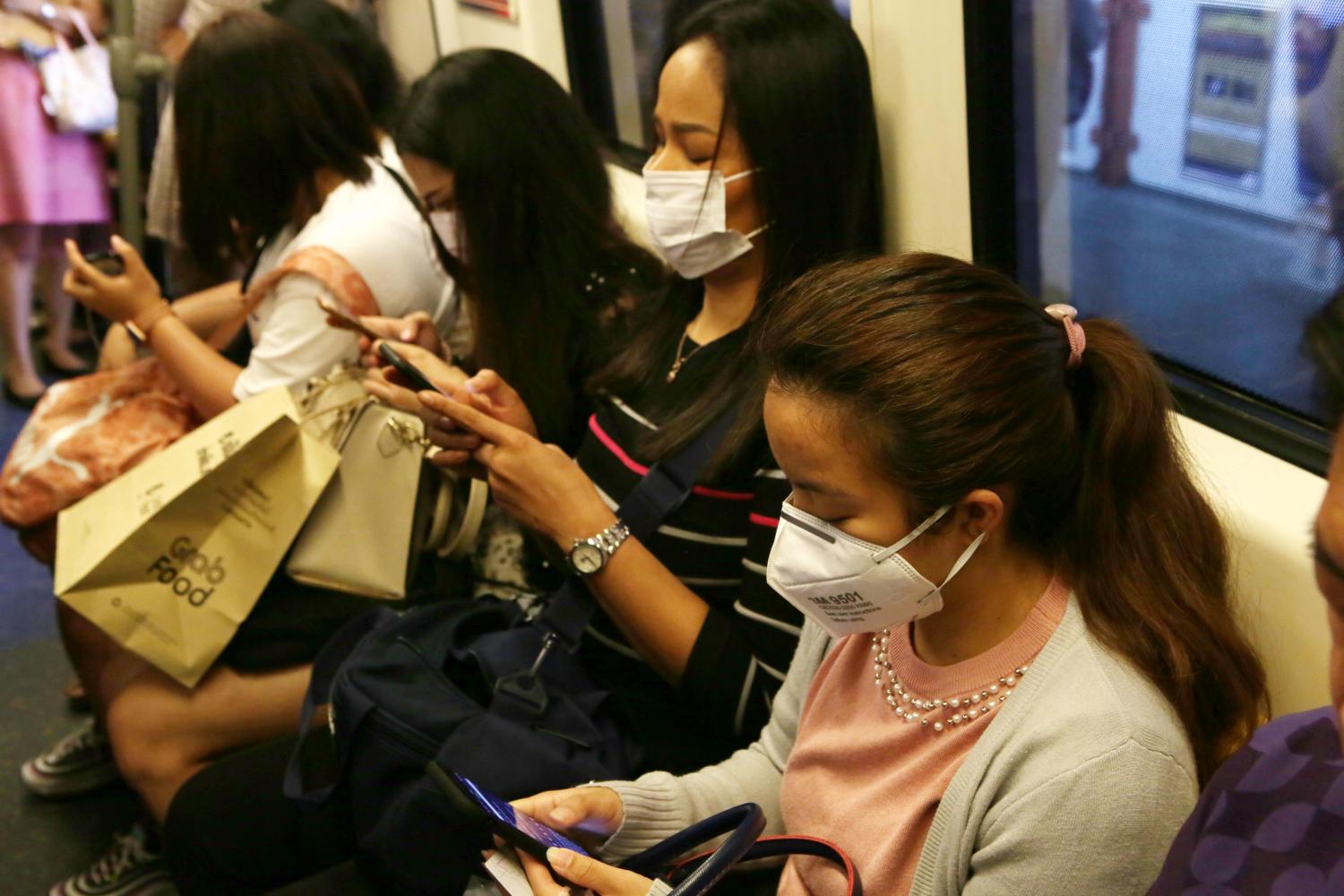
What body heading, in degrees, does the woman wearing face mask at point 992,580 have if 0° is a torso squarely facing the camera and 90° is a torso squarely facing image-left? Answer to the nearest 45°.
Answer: approximately 45°

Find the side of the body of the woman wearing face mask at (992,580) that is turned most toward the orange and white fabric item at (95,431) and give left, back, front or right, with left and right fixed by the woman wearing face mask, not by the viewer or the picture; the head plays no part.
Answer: right

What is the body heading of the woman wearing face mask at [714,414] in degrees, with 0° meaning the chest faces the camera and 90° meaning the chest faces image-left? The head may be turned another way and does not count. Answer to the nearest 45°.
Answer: approximately 45°

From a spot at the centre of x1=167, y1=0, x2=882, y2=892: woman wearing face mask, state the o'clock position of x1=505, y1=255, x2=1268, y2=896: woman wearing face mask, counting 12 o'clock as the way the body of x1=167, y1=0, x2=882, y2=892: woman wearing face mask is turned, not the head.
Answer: x1=505, y1=255, x2=1268, y2=896: woman wearing face mask is roughly at 10 o'clock from x1=167, y1=0, x2=882, y2=892: woman wearing face mask.

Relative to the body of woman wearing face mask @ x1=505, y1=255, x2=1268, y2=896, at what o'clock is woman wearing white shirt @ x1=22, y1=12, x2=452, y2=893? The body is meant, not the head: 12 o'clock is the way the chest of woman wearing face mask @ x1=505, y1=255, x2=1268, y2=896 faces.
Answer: woman wearing white shirt @ x1=22, y1=12, x2=452, y2=893 is roughly at 3 o'clock from woman wearing face mask @ x1=505, y1=255, x2=1268, y2=896.
